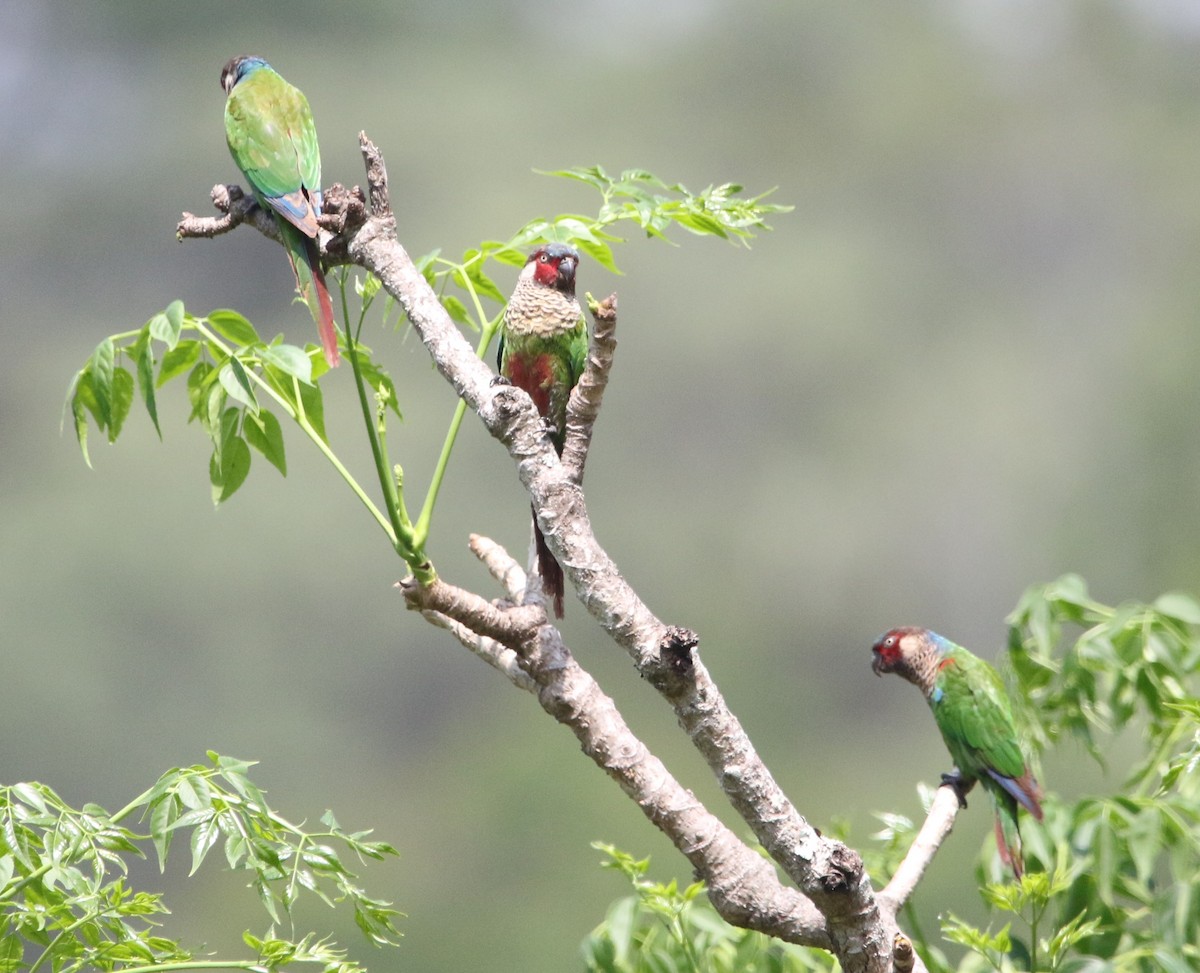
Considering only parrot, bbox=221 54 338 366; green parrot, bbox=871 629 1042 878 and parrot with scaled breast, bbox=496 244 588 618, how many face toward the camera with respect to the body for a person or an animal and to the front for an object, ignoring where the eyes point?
1

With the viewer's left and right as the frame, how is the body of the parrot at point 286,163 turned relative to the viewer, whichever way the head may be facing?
facing away from the viewer and to the left of the viewer

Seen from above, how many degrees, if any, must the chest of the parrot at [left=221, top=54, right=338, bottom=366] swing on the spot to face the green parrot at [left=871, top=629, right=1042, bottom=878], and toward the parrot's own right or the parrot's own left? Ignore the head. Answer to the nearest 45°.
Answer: approximately 135° to the parrot's own right

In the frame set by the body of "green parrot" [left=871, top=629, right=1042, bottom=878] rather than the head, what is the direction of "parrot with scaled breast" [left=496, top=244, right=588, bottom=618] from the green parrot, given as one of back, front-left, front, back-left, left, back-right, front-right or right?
front-left

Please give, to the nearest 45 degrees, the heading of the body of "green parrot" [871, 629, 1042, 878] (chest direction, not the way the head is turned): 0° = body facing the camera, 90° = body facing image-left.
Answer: approximately 90°
